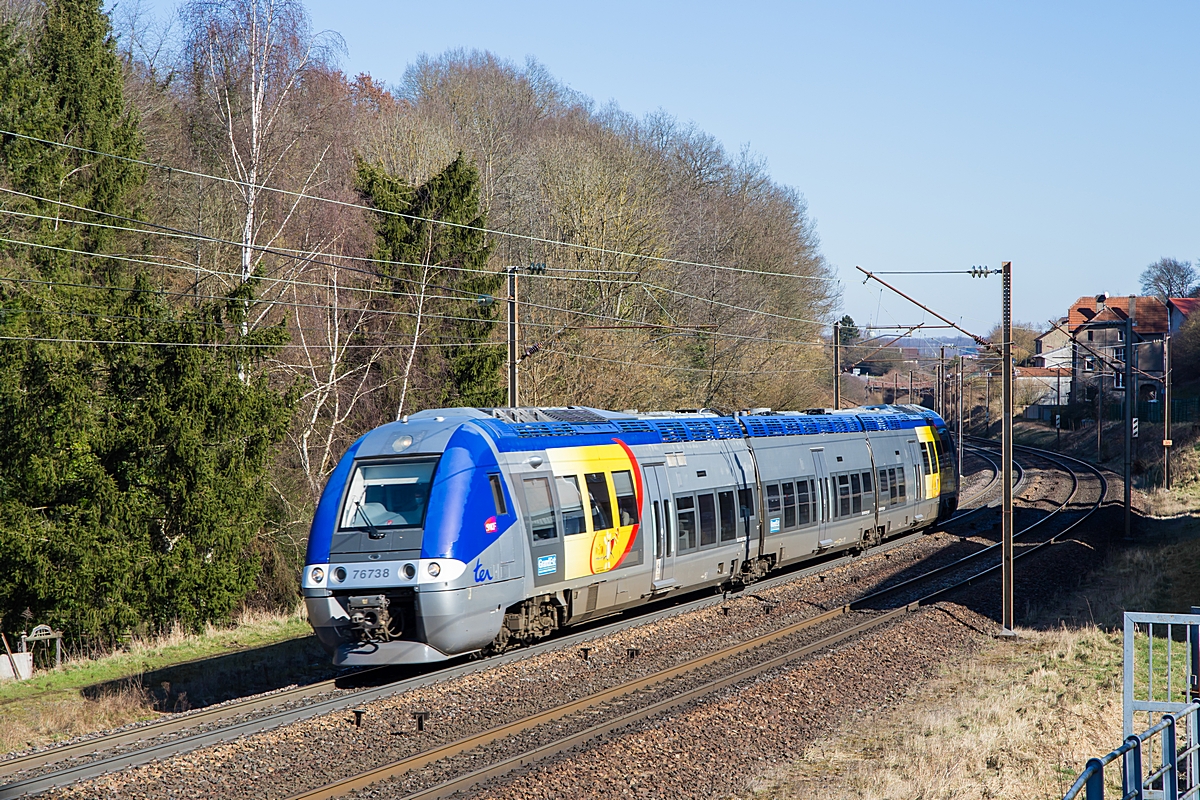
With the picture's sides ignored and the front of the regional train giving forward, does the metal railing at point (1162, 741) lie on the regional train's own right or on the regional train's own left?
on the regional train's own left

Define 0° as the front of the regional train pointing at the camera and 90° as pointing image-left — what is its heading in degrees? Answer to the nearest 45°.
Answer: approximately 45°

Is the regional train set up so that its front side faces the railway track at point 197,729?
yes

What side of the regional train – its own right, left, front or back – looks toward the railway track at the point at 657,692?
left

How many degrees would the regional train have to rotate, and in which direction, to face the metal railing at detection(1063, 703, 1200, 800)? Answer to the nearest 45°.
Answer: approximately 90° to its left

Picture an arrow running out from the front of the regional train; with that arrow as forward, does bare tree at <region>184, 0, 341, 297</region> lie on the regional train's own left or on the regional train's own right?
on the regional train's own right
